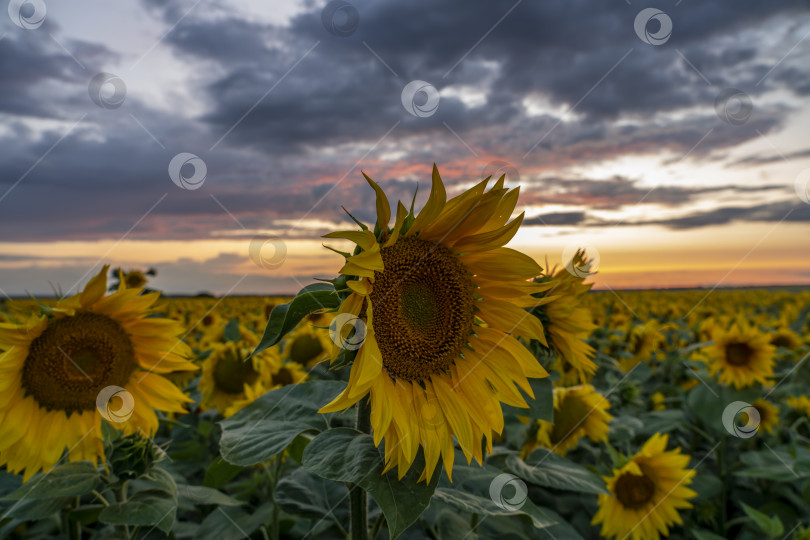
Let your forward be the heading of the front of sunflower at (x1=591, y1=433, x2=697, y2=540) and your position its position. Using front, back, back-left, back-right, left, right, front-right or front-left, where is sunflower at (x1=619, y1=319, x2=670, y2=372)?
back-right

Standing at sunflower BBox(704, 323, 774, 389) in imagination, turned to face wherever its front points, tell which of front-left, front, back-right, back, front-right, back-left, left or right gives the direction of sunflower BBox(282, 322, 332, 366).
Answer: front-right

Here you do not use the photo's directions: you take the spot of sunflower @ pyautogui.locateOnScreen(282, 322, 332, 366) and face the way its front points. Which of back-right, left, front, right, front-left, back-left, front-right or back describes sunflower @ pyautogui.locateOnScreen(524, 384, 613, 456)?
front-left

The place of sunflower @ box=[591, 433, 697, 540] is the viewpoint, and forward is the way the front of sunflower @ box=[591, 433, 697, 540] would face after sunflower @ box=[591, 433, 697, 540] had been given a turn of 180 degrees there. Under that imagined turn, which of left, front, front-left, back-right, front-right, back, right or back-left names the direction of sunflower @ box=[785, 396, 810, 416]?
front

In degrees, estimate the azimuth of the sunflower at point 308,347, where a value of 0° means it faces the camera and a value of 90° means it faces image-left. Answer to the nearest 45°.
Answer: approximately 0°

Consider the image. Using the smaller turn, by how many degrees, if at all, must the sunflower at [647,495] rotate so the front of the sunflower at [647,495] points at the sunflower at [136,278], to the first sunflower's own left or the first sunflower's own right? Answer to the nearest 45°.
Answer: approximately 135° to the first sunflower's own right

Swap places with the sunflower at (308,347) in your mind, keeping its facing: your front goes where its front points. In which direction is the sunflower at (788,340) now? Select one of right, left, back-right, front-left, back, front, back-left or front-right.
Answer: left

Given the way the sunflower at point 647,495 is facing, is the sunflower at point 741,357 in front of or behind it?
behind

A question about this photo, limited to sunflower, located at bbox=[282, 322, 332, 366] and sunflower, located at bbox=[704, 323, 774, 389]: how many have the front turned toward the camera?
2

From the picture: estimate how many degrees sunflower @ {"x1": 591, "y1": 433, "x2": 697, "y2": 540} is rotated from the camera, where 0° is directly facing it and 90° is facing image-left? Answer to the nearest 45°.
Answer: approximately 45°

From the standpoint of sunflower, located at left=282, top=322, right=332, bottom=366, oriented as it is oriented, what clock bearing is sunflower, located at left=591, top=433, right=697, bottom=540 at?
sunflower, located at left=591, top=433, right=697, bottom=540 is roughly at 10 o'clock from sunflower, located at left=282, top=322, right=332, bottom=366.

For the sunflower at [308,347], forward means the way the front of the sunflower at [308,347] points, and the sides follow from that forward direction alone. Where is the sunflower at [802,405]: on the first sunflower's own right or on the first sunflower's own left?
on the first sunflower's own left

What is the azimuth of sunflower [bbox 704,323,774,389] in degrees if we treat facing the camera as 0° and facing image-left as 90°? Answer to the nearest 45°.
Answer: approximately 0°
